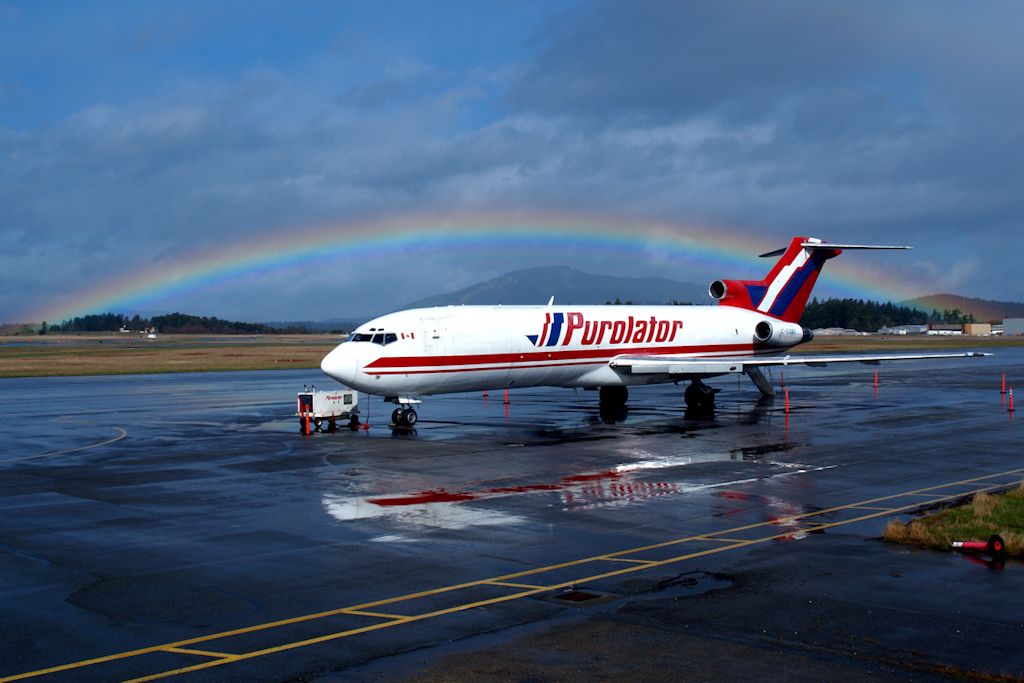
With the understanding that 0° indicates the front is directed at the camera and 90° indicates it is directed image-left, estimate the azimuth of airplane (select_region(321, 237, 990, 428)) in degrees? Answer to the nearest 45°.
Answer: approximately 45°
